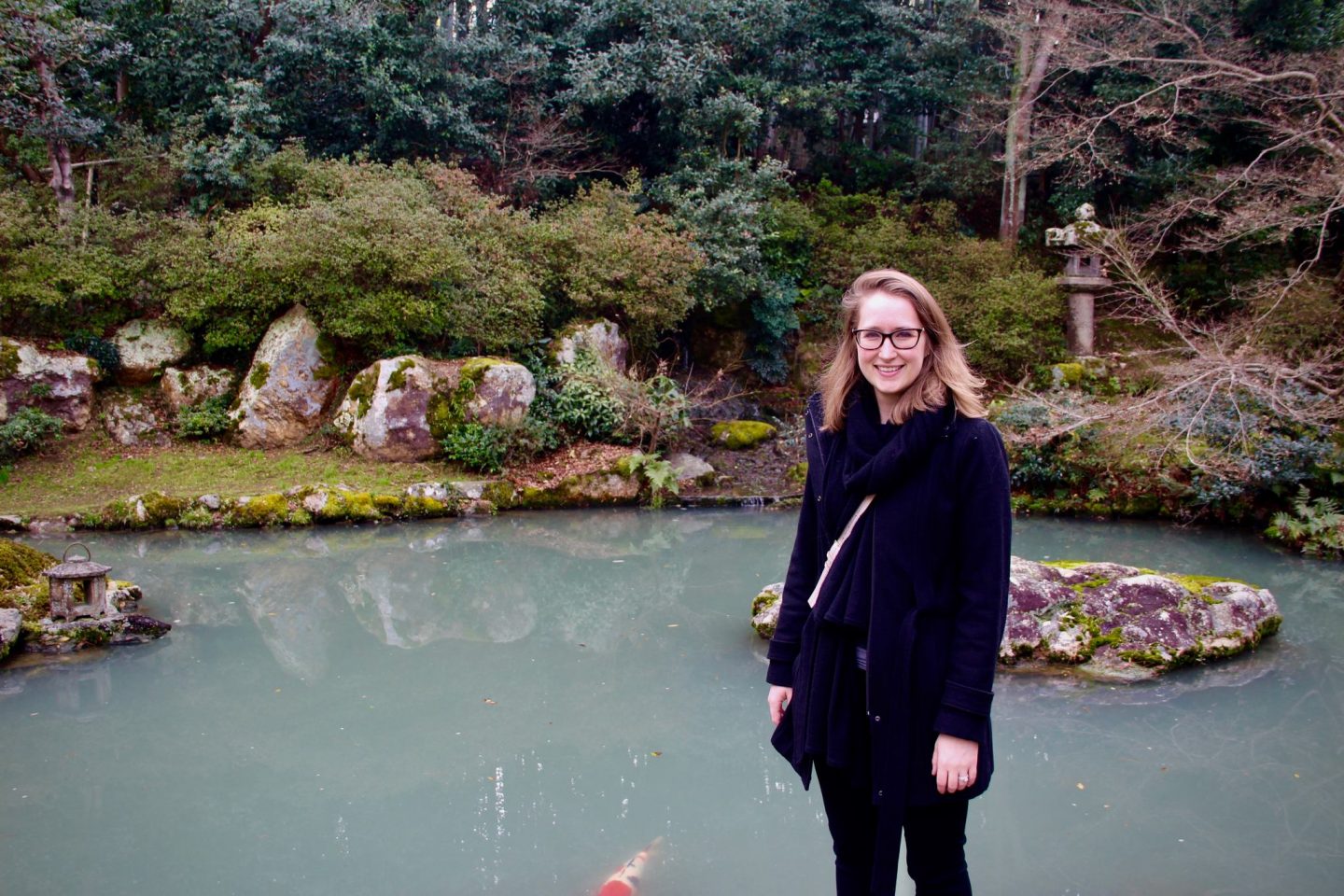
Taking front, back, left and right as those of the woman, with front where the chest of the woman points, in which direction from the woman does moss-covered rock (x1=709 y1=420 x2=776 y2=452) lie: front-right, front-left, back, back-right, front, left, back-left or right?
back-right

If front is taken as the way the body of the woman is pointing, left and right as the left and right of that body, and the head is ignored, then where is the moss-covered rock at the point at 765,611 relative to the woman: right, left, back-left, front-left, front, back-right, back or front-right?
back-right

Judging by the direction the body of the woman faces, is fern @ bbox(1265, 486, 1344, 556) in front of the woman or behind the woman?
behind

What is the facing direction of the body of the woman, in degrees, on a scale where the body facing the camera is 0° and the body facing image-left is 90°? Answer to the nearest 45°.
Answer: approximately 45°

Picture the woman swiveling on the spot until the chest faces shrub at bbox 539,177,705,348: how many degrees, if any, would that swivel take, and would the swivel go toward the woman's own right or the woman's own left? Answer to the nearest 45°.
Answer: approximately 135° to the woman's own right

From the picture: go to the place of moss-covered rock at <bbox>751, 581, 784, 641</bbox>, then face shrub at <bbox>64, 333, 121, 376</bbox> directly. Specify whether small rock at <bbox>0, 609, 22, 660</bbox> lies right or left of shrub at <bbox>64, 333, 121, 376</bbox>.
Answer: left
